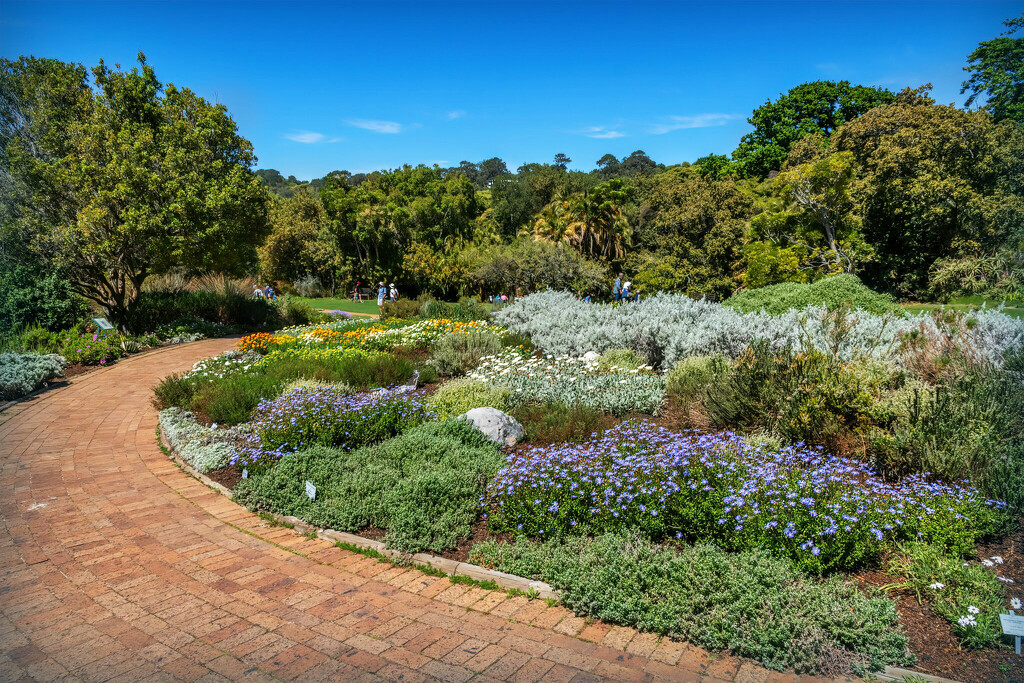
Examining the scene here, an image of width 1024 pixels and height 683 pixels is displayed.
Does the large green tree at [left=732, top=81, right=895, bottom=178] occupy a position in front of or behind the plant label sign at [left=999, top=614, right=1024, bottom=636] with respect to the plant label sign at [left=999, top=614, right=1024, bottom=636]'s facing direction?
behind

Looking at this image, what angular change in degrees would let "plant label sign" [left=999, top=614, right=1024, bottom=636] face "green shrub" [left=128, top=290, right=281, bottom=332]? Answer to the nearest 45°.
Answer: approximately 90° to its right

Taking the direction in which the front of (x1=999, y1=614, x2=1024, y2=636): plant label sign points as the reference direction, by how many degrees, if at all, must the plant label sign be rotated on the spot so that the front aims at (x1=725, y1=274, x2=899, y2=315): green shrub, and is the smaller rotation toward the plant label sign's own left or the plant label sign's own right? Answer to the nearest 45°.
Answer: approximately 180°

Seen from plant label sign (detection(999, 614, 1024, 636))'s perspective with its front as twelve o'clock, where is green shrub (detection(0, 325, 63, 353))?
The green shrub is roughly at 3 o'clock from the plant label sign.

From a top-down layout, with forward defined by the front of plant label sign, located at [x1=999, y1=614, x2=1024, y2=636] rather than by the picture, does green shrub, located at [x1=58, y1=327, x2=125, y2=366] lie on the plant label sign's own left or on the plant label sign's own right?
on the plant label sign's own right

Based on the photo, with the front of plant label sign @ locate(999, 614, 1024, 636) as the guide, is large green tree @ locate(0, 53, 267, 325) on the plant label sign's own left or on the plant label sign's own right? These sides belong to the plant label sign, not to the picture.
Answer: on the plant label sign's own right

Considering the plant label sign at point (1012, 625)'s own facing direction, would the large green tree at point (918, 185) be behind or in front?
behind

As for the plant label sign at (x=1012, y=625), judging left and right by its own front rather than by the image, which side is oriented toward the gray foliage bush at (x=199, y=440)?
right

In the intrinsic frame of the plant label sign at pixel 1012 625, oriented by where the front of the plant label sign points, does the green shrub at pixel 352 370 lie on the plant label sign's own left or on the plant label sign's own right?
on the plant label sign's own right

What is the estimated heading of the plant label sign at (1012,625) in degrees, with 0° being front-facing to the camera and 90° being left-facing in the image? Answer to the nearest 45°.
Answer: approximately 0°

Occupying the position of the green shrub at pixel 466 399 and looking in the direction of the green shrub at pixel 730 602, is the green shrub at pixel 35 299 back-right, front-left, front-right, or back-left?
back-right

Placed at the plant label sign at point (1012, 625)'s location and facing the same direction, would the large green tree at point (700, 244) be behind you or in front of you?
behind

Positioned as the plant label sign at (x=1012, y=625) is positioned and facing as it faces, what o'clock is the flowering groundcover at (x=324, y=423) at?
The flowering groundcover is roughly at 3 o'clock from the plant label sign.

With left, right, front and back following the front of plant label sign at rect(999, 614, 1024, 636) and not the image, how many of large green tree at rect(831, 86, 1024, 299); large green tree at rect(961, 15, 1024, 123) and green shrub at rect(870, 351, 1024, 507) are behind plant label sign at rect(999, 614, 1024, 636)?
3
